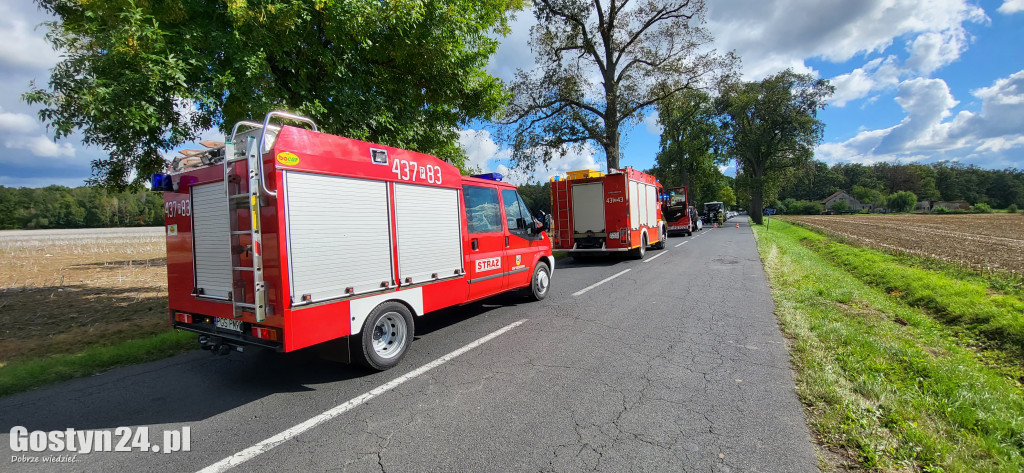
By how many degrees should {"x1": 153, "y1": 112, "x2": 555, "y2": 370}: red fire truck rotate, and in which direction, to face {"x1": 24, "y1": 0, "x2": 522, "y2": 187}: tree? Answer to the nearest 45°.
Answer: approximately 45° to its left

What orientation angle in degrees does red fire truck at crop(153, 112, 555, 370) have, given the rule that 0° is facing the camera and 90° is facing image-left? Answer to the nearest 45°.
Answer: approximately 225°

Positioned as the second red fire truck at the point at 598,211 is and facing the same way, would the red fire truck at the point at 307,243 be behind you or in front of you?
behind

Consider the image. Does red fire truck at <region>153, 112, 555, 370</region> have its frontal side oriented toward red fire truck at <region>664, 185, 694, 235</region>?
yes

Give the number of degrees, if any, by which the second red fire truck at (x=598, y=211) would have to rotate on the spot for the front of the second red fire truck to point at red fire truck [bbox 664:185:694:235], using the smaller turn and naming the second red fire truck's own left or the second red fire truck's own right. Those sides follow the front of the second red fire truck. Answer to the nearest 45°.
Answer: approximately 45° to the second red fire truck's own left

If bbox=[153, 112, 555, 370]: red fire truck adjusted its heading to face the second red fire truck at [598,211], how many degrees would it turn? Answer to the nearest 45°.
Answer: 0° — it already faces it

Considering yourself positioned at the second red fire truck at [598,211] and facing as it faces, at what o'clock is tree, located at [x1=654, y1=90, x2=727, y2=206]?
The tree is roughly at 11 o'clock from the second red fire truck.

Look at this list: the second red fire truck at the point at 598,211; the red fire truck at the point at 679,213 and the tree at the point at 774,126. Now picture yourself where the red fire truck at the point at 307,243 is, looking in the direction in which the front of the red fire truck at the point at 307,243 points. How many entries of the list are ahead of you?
3

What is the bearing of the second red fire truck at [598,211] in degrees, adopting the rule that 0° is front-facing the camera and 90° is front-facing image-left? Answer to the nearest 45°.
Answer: approximately 225°
